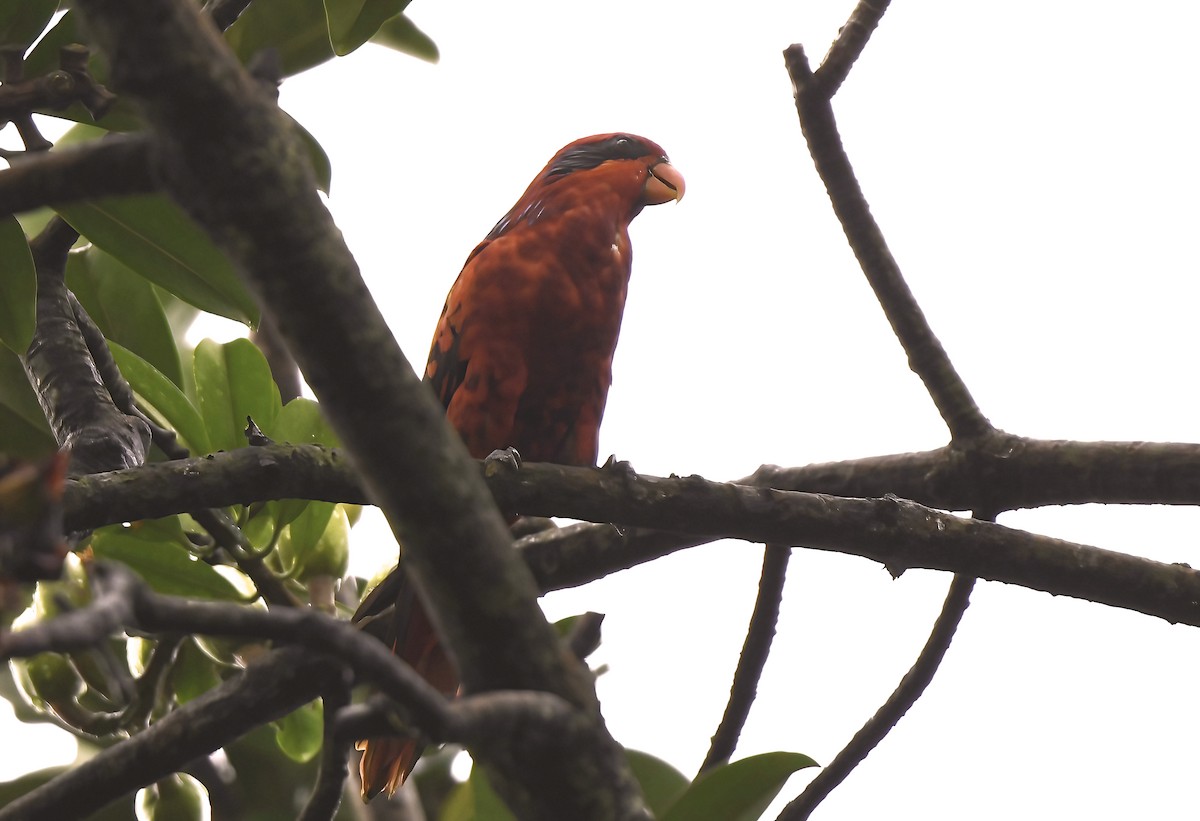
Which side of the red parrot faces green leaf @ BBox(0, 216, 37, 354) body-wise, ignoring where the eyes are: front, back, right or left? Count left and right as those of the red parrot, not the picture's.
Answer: right

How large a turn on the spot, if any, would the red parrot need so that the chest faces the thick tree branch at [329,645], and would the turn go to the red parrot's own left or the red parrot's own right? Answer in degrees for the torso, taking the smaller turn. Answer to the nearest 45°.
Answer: approximately 45° to the red parrot's own right

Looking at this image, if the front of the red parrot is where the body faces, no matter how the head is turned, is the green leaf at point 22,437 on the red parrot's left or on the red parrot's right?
on the red parrot's right

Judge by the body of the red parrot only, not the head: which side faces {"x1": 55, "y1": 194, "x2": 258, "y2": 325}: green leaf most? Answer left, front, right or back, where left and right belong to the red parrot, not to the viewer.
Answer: right

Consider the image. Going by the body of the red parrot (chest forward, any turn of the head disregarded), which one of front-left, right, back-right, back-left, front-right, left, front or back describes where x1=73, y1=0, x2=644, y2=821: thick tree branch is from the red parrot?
front-right

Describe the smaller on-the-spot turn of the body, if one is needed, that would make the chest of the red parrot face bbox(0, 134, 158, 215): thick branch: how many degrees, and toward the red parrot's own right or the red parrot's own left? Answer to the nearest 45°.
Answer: approximately 45° to the red parrot's own right

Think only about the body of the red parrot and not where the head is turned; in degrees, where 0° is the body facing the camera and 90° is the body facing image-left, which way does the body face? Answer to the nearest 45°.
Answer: approximately 315°
